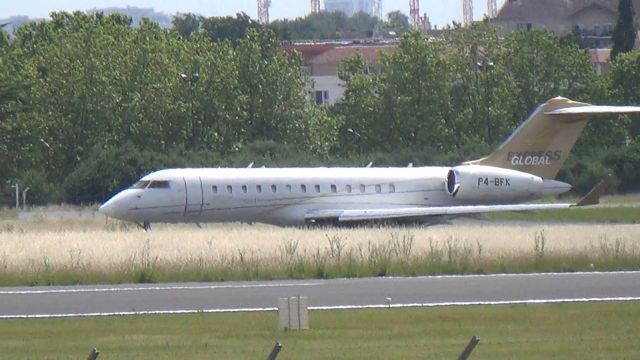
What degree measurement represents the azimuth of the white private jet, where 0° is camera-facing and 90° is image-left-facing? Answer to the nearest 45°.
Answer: approximately 90°
